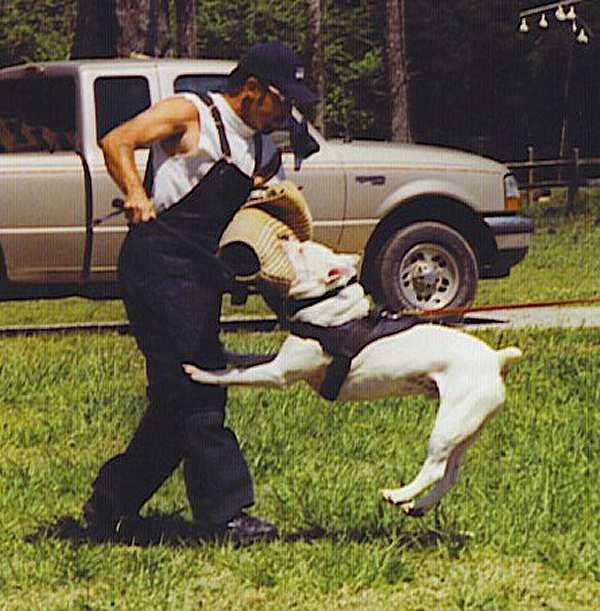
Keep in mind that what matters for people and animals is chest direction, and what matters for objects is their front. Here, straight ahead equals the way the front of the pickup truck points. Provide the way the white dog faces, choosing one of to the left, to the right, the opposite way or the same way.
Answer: the opposite way

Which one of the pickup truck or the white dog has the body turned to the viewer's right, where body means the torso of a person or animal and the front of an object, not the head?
the pickup truck

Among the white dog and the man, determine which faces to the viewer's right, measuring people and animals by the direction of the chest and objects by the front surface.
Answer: the man

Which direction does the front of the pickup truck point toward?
to the viewer's right

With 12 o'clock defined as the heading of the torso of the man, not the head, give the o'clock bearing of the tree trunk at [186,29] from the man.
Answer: The tree trunk is roughly at 9 o'clock from the man.

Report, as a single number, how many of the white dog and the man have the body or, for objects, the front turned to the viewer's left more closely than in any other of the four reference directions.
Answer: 1

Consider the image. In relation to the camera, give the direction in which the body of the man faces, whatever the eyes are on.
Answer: to the viewer's right

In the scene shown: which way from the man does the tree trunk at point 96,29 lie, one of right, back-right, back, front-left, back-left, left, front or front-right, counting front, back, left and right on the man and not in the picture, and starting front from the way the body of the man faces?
left

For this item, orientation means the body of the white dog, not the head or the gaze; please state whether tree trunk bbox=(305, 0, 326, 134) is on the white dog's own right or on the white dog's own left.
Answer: on the white dog's own right

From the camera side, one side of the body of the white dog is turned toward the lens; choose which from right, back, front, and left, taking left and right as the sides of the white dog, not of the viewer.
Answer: left

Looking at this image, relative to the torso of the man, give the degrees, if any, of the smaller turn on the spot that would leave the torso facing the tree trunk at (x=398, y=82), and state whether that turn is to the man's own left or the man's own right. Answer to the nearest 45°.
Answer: approximately 90° to the man's own left

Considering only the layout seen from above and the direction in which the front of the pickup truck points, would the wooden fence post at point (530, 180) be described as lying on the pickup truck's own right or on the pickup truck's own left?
on the pickup truck's own left

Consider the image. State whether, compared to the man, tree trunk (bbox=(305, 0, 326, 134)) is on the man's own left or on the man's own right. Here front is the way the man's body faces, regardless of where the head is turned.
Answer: on the man's own left

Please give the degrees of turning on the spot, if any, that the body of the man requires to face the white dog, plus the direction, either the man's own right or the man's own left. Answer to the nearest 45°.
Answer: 0° — they already face it
